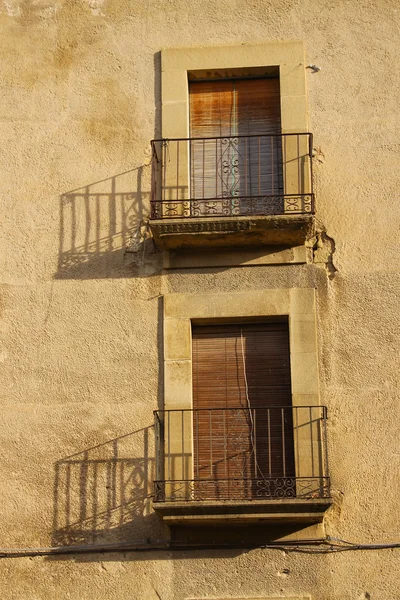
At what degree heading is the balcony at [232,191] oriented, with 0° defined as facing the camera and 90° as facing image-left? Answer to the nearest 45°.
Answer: approximately 0°

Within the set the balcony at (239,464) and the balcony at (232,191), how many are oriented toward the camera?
2
